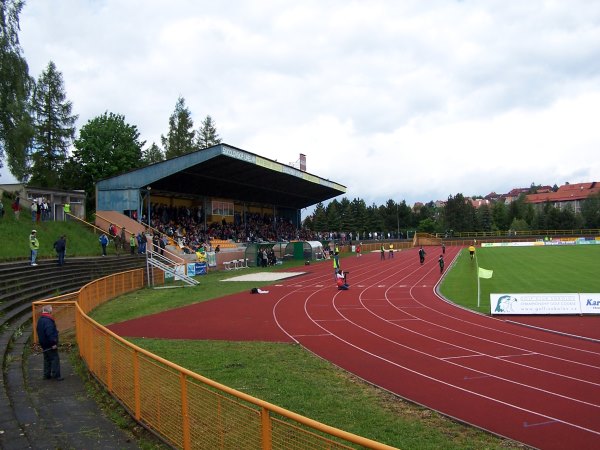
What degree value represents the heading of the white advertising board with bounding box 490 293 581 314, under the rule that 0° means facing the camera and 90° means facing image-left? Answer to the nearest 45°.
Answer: approximately 0°

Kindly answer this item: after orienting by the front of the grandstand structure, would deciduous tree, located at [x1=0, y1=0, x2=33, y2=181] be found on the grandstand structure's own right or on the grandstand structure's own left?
on the grandstand structure's own right

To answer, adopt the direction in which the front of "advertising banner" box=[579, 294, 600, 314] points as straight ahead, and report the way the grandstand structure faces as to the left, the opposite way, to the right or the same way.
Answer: to the left

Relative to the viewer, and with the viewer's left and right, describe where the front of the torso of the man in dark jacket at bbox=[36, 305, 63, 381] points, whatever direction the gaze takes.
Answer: facing to the right of the viewer

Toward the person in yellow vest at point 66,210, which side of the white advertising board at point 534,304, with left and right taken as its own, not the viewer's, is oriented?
right

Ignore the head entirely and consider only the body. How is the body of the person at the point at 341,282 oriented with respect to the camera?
to the viewer's right

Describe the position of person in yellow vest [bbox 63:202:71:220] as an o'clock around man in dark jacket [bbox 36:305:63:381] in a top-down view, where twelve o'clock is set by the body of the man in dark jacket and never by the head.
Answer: The person in yellow vest is roughly at 9 o'clock from the man in dark jacket.

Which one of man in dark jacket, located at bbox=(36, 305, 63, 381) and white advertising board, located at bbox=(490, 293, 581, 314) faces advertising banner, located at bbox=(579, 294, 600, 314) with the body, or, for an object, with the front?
the man in dark jacket

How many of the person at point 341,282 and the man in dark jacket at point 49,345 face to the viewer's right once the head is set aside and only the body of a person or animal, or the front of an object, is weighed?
2

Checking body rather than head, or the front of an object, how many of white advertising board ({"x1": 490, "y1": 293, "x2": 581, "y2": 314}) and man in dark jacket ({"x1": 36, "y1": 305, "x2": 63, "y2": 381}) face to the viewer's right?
1

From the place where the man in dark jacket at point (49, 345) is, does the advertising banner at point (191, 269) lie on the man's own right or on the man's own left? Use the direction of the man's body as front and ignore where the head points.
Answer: on the man's own left

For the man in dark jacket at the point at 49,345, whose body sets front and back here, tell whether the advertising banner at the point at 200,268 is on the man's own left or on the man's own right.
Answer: on the man's own left

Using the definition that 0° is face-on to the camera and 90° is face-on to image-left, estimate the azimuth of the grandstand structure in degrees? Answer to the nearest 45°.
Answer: approximately 315°

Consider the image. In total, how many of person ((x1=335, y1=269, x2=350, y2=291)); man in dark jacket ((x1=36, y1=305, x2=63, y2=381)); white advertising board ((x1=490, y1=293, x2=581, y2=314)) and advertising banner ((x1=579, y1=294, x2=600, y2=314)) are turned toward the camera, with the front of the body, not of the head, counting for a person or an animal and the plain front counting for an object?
2

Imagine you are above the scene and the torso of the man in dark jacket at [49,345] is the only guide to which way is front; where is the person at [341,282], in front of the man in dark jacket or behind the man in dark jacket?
in front
